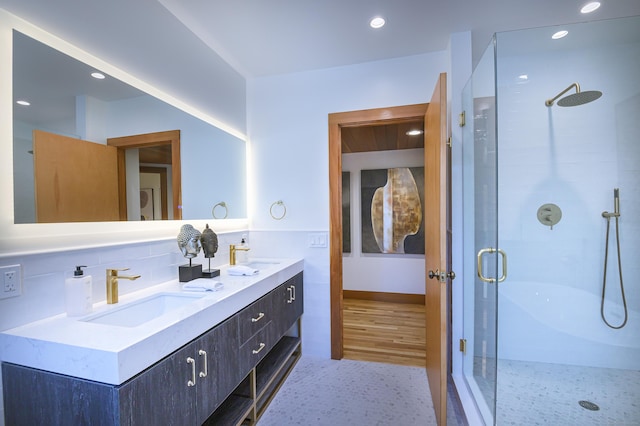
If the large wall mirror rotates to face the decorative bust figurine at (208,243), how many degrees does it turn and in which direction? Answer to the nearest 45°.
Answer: approximately 45° to its left

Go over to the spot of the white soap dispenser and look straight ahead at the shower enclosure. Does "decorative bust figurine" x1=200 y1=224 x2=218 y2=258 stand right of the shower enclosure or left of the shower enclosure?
left

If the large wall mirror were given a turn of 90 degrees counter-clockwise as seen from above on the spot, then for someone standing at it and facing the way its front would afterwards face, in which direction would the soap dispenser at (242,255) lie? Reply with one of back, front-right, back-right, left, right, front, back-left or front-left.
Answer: front

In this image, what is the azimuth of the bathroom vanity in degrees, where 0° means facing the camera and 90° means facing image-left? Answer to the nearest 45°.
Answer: approximately 315°
